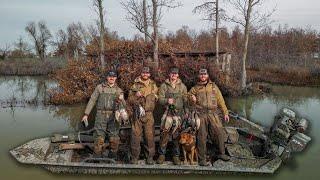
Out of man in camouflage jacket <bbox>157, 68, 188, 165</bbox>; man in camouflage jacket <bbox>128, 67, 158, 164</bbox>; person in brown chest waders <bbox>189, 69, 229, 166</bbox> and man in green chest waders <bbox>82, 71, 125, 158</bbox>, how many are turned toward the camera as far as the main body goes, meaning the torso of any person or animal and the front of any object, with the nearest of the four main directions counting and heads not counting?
4

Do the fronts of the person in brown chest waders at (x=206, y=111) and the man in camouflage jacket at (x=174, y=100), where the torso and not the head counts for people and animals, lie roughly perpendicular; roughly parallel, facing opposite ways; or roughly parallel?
roughly parallel

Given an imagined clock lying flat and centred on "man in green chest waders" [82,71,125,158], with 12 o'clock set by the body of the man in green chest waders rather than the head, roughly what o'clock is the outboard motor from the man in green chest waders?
The outboard motor is roughly at 9 o'clock from the man in green chest waders.

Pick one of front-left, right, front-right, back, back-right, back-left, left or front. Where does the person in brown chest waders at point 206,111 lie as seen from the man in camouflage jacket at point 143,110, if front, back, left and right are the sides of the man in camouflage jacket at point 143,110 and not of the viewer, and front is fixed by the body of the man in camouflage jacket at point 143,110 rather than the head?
left

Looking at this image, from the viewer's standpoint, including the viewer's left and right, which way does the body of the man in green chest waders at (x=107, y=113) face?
facing the viewer

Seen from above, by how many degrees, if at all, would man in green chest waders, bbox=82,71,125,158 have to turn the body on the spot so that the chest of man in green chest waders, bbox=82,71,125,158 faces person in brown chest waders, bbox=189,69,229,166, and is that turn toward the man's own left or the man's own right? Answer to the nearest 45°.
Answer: approximately 90° to the man's own left

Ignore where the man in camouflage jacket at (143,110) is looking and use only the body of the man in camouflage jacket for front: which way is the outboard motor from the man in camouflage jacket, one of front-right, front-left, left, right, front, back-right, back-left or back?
left

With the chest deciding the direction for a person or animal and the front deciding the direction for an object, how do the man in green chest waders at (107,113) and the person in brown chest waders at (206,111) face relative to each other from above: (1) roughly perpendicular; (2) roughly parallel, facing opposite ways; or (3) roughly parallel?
roughly parallel

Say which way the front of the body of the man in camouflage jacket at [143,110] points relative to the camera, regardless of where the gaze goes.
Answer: toward the camera

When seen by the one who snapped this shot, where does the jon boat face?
facing to the left of the viewer

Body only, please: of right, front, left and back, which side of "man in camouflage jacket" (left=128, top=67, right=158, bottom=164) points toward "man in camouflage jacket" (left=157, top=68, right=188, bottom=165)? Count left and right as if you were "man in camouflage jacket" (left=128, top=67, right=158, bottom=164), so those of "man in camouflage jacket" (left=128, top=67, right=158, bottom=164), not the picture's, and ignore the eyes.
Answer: left

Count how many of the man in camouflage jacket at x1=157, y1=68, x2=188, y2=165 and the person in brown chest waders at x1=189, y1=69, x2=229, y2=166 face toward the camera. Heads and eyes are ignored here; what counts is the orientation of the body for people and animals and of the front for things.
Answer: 2

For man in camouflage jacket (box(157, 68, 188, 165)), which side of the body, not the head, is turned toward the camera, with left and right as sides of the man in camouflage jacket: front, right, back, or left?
front
